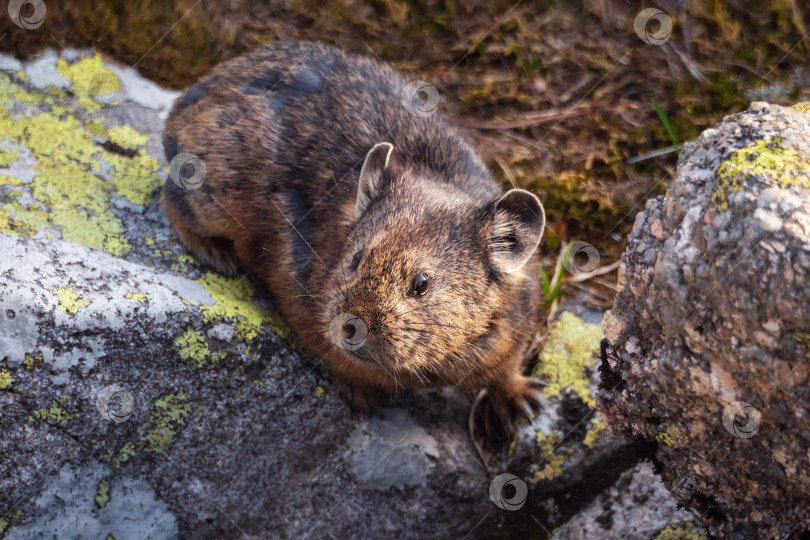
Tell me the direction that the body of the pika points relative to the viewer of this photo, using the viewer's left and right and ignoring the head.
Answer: facing the viewer and to the right of the viewer

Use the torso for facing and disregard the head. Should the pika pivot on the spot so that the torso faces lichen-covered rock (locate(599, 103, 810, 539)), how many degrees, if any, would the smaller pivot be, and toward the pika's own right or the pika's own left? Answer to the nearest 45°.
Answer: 0° — it already faces it
